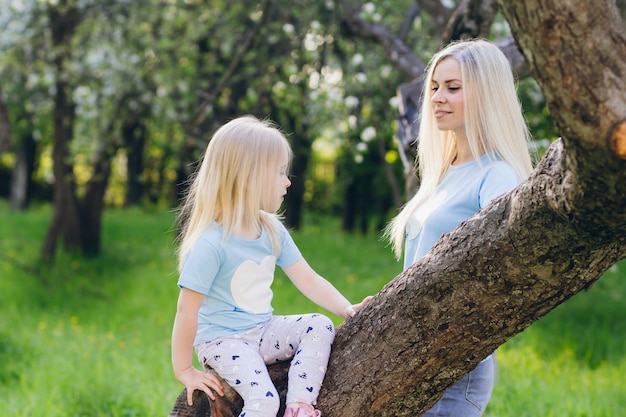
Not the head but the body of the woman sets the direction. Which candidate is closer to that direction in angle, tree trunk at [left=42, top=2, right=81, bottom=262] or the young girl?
the young girl

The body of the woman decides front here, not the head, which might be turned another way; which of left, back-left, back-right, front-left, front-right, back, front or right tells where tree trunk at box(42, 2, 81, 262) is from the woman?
right

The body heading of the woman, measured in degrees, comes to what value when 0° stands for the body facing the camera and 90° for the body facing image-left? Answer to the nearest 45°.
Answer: approximately 45°

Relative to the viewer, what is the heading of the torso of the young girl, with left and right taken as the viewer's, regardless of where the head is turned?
facing the viewer and to the right of the viewer

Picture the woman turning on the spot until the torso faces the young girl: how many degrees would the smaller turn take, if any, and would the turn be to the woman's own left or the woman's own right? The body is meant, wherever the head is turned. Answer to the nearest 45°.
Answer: approximately 45° to the woman's own right

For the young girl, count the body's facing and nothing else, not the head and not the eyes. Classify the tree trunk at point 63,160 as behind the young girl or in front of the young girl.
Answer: behind

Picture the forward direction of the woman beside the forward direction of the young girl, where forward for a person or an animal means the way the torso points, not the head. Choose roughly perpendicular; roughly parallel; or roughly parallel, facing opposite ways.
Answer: roughly perpendicular

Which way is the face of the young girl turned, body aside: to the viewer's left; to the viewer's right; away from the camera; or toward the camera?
to the viewer's right
